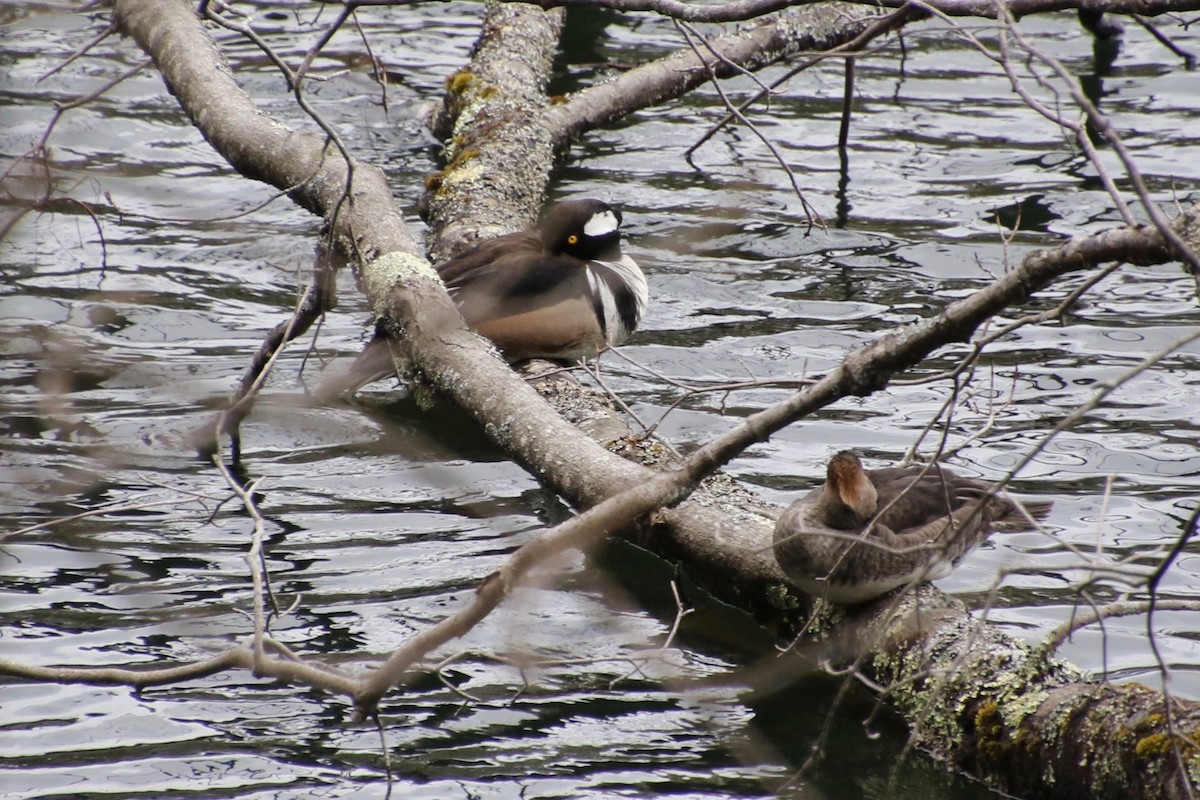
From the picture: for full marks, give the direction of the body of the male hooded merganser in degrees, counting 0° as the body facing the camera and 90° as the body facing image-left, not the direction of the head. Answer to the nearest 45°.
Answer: approximately 270°

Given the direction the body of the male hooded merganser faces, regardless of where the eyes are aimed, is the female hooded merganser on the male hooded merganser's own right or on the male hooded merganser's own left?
on the male hooded merganser's own right
